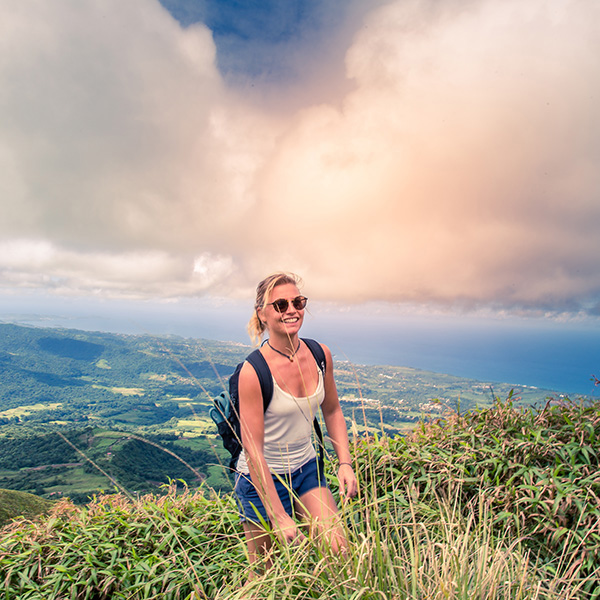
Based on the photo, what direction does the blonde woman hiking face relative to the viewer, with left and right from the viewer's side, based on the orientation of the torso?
facing the viewer and to the right of the viewer

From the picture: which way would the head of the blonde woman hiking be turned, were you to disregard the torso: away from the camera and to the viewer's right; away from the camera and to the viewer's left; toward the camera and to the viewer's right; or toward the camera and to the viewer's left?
toward the camera and to the viewer's right
